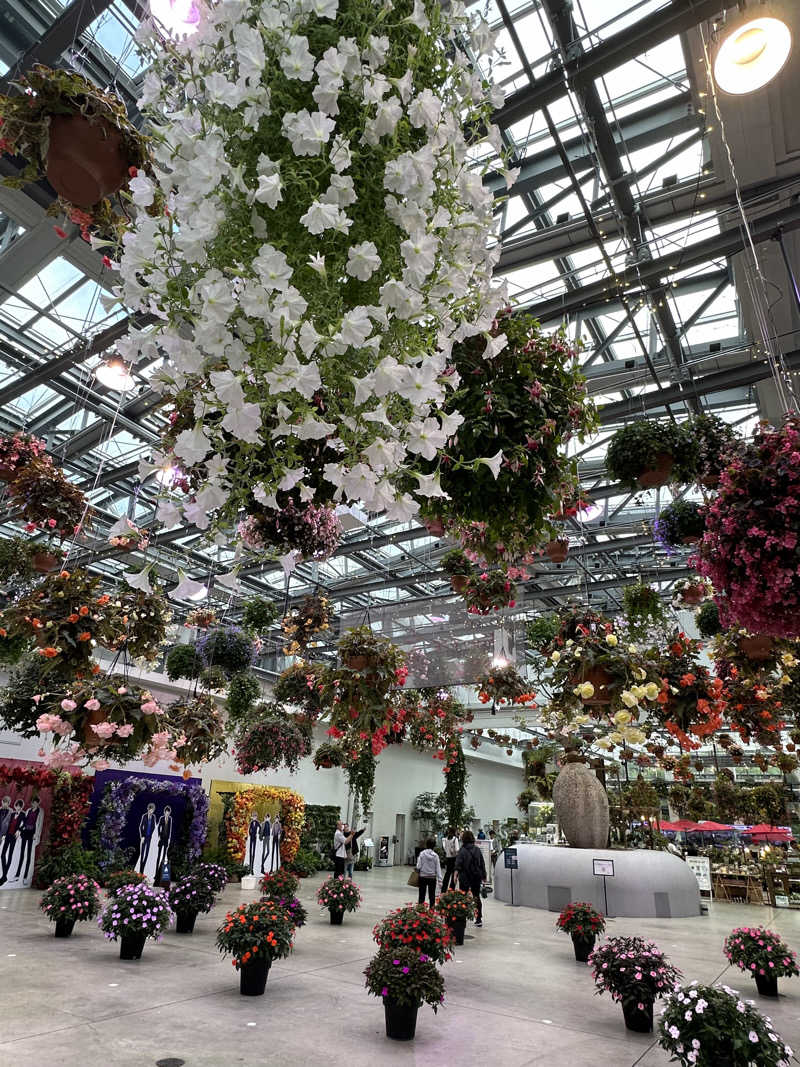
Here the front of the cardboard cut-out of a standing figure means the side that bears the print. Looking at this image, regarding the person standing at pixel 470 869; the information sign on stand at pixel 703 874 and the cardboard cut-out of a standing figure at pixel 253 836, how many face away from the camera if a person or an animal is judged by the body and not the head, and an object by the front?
1

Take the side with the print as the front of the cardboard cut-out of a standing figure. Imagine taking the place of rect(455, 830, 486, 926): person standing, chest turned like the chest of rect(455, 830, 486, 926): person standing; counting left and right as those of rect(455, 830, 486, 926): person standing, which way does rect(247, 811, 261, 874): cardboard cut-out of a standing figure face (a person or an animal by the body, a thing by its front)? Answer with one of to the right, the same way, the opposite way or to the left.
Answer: the opposite way

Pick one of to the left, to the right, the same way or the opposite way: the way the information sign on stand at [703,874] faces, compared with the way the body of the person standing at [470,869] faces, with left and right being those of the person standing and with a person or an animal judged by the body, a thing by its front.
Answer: the opposite way

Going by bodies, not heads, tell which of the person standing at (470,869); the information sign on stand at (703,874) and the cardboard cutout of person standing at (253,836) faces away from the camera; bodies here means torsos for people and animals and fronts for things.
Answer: the person standing at (470,869)

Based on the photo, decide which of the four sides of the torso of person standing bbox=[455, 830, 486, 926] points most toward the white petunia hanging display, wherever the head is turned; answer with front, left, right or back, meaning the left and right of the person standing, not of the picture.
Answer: back

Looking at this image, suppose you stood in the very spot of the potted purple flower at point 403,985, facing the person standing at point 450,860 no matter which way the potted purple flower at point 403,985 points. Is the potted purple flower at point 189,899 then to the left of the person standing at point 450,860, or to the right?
left

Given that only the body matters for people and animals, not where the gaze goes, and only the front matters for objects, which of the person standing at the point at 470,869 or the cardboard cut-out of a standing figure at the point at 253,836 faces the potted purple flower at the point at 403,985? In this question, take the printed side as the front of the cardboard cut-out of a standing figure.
the cardboard cut-out of a standing figure at the point at 253,836

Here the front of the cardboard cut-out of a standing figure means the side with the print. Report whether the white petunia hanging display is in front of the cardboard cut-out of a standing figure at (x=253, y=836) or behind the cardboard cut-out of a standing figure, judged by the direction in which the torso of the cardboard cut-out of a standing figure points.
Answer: in front

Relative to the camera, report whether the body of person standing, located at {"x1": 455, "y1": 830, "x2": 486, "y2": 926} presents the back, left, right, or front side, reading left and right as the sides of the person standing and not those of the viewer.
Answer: back

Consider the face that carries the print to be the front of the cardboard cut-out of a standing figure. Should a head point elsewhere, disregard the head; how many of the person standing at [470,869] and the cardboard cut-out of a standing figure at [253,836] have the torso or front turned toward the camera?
1
